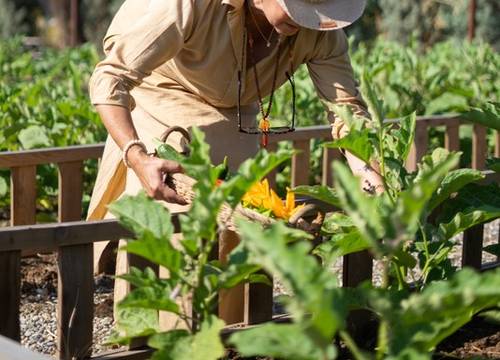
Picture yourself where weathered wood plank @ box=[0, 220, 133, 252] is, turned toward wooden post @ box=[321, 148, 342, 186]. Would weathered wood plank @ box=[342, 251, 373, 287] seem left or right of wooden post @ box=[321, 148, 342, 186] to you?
right

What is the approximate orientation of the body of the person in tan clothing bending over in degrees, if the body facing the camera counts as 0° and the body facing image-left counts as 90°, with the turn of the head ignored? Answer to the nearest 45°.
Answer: approximately 315°

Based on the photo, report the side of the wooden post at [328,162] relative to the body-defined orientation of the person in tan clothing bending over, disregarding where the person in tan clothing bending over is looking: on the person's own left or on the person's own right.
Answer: on the person's own left
